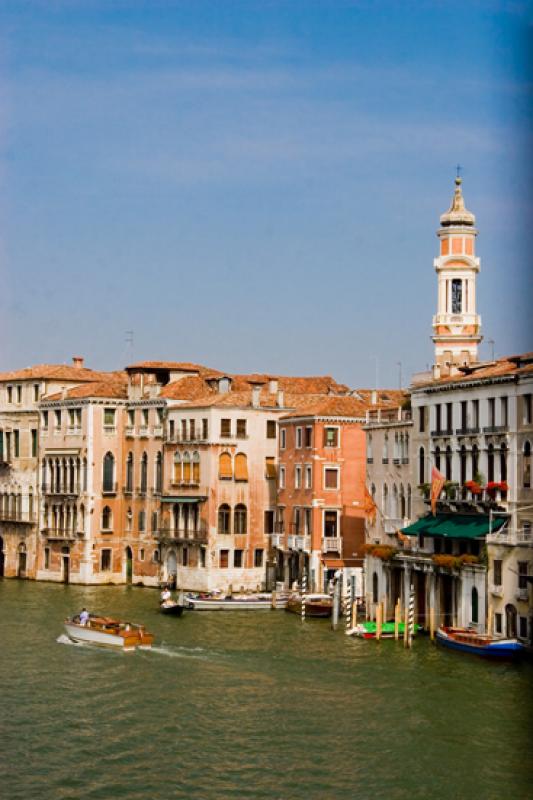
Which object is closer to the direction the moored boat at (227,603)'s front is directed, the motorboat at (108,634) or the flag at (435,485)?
the motorboat

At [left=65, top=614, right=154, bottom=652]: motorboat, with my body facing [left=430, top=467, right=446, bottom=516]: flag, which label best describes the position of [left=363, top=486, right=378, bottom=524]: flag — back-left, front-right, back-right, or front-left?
front-left

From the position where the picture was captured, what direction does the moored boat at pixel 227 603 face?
facing to the left of the viewer

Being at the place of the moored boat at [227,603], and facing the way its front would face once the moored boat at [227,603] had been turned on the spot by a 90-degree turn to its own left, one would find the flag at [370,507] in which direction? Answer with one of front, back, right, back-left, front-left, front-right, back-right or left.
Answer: left

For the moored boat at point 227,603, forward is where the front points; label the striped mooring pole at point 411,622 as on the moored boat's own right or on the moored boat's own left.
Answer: on the moored boat's own left

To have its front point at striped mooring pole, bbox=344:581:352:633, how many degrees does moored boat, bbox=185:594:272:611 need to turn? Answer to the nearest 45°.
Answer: approximately 135° to its left

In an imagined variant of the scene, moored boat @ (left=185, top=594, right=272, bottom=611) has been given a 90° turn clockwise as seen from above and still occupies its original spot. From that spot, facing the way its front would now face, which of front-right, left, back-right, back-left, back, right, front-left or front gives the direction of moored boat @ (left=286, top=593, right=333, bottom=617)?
back-right

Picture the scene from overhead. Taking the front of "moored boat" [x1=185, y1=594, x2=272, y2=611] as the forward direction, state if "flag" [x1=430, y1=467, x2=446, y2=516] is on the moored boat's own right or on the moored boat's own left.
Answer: on the moored boat's own left

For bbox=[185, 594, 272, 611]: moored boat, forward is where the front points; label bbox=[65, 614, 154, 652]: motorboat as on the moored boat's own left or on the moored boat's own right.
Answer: on the moored boat's own left

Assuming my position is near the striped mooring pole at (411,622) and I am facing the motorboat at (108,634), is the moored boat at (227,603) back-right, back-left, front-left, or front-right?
front-right
